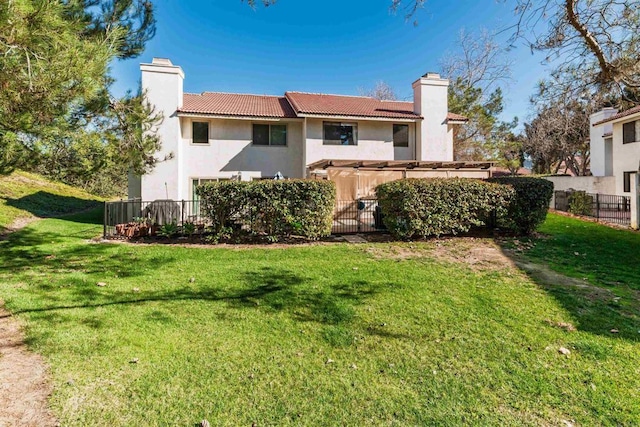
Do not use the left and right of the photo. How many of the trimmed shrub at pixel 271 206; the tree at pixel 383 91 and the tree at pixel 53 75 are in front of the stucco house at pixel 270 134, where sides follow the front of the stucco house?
2

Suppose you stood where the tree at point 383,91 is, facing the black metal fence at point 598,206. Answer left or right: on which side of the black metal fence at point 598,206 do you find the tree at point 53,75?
right

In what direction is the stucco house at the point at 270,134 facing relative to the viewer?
toward the camera

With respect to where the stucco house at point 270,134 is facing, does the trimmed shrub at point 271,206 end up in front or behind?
in front

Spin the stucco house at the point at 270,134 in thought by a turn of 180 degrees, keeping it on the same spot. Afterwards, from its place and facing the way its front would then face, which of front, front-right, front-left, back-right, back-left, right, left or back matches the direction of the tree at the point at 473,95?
front-right

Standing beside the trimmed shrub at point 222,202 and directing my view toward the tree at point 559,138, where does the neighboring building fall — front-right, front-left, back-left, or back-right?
front-right

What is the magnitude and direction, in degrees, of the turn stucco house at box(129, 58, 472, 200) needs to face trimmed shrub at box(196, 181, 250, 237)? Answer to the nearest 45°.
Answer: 0° — it already faces it

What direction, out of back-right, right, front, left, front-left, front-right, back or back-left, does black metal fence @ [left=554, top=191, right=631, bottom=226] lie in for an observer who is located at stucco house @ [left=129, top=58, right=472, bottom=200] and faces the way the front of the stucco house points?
left

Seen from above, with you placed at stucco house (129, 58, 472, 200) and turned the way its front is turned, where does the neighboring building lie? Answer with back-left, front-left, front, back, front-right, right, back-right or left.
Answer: left

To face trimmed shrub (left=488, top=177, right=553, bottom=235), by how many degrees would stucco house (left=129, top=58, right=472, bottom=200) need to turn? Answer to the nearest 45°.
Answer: approximately 45° to its left

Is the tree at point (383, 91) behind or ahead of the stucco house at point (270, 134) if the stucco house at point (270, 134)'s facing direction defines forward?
behind
